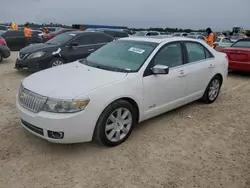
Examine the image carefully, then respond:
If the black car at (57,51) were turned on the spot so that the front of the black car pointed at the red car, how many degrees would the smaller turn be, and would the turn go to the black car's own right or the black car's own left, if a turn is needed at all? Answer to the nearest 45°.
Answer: approximately 135° to the black car's own left

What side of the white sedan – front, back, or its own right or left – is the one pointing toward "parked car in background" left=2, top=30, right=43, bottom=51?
right

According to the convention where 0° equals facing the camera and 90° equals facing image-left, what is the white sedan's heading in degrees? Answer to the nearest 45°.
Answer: approximately 45°

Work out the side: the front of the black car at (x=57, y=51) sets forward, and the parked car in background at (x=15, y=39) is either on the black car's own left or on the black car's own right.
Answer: on the black car's own right

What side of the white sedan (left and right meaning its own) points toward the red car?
back

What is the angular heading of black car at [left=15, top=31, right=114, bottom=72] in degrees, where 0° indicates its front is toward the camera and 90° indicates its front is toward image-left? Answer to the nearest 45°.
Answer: approximately 45°

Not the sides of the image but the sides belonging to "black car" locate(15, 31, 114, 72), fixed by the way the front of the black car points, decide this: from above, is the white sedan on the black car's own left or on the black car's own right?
on the black car's own left
